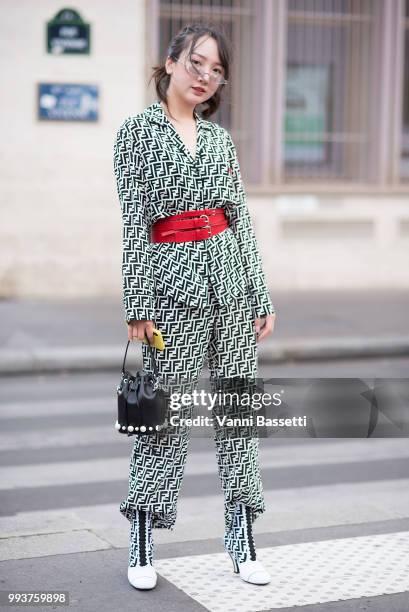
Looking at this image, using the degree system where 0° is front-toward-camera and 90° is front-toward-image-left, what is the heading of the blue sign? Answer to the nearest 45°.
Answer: approximately 0°

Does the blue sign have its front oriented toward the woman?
yes
